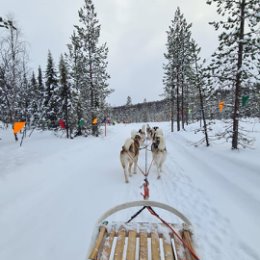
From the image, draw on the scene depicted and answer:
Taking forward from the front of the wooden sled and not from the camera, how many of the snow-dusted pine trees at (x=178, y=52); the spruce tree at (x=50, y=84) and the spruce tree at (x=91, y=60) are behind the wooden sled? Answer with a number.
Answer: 0

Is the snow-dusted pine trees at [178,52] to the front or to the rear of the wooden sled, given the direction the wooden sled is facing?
to the front

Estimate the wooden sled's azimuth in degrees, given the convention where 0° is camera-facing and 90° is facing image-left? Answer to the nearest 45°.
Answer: approximately 180°

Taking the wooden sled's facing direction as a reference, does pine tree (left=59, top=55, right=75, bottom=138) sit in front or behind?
in front

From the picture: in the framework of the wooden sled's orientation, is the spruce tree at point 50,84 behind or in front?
in front

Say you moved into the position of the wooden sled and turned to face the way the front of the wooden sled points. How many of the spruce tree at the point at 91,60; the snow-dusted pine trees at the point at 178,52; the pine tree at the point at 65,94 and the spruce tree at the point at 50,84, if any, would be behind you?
0

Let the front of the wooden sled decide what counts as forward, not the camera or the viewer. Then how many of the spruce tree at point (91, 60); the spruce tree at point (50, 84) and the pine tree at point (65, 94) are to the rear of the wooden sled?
0
